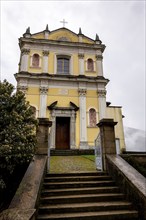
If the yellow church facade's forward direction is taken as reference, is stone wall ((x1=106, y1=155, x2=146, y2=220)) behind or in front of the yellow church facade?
in front

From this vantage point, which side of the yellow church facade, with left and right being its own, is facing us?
front

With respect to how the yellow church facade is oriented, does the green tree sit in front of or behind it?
in front
